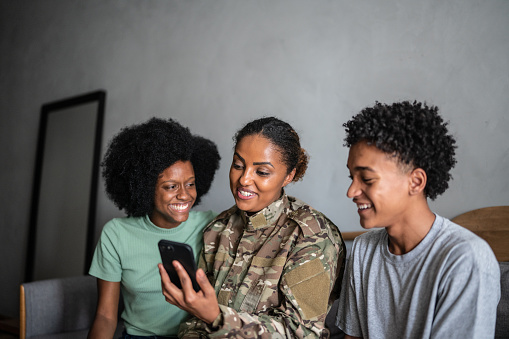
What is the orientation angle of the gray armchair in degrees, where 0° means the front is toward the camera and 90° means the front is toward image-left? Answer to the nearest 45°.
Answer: approximately 315°

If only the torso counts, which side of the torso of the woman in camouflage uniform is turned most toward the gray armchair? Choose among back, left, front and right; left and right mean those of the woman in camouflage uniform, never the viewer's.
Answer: right

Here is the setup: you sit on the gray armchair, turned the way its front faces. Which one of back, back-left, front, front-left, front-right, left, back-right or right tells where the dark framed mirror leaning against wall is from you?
back-left

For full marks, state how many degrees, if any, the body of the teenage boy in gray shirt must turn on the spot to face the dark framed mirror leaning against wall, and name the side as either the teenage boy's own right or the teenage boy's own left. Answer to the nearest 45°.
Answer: approximately 90° to the teenage boy's own right
